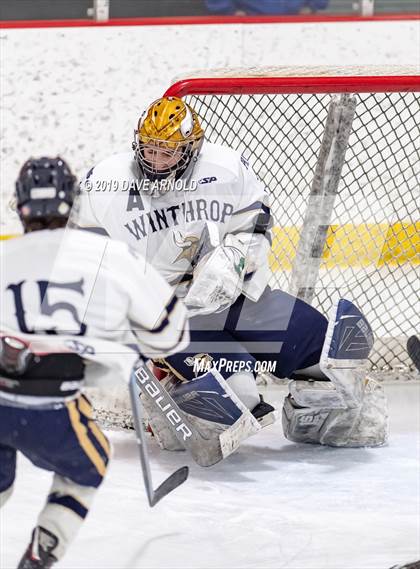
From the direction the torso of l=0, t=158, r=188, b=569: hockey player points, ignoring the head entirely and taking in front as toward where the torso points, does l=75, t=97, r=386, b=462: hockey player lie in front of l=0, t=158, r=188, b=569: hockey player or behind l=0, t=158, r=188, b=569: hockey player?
in front

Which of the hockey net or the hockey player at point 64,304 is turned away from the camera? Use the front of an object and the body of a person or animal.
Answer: the hockey player

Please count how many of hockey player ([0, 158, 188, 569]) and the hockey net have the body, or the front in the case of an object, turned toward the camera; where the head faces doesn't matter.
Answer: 1

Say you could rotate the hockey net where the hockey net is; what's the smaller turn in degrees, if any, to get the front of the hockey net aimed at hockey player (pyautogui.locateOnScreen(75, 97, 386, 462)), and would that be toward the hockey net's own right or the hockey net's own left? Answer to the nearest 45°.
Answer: approximately 45° to the hockey net's own right

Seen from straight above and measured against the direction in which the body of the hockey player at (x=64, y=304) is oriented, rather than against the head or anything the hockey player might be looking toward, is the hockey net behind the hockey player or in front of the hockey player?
in front

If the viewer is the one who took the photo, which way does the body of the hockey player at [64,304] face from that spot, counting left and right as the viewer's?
facing away from the viewer

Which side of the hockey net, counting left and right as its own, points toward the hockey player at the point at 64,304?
front

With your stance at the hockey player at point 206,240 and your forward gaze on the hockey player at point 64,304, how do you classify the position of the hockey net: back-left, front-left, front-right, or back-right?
back-left

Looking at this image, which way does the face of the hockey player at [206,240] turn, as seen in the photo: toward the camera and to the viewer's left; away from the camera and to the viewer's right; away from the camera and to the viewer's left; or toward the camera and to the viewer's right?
toward the camera and to the viewer's left

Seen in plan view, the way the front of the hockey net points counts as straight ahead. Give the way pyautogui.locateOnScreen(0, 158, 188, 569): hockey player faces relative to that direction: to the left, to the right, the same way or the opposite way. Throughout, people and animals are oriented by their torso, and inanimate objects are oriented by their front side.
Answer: the opposite way

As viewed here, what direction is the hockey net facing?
toward the camera
